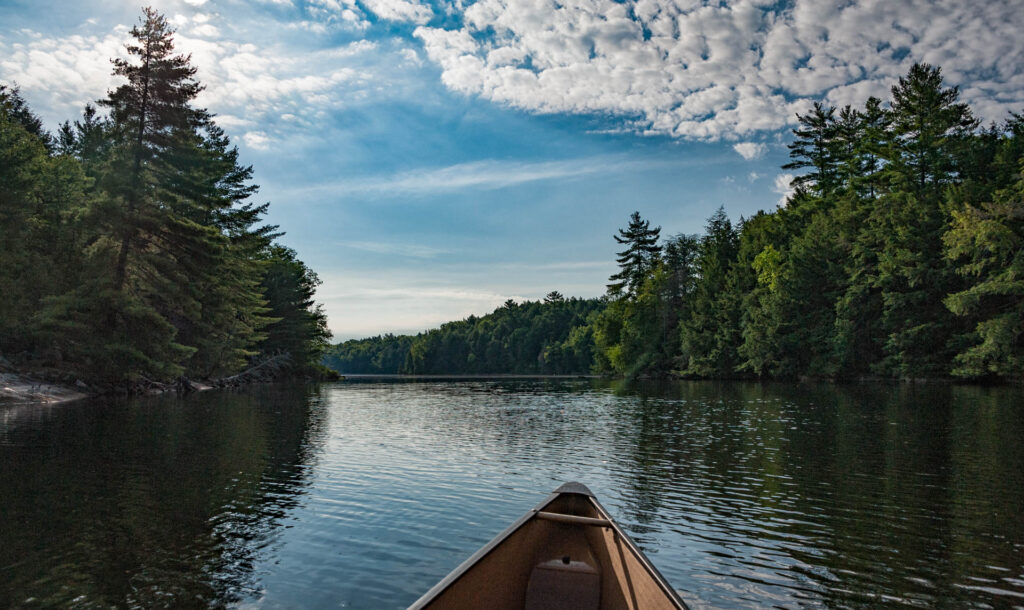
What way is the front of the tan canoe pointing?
away from the camera
